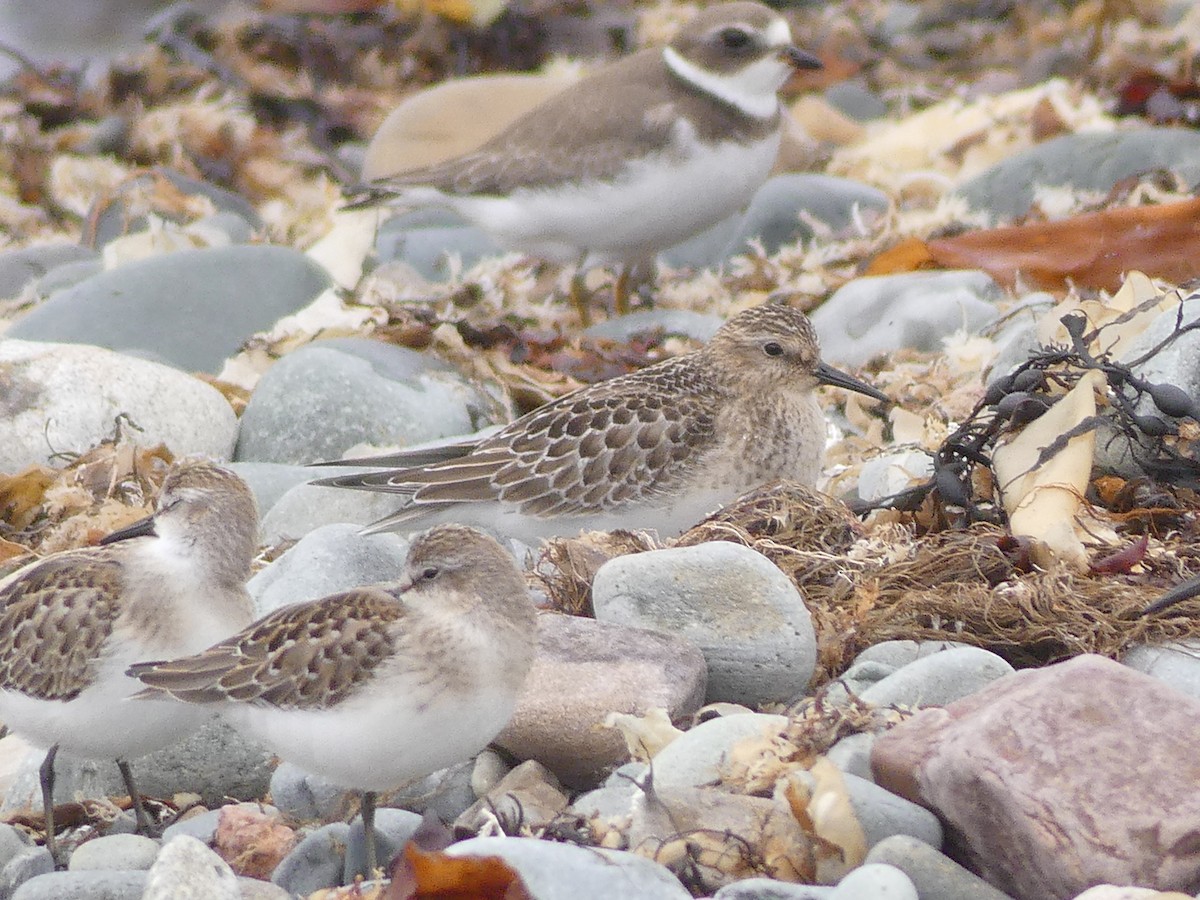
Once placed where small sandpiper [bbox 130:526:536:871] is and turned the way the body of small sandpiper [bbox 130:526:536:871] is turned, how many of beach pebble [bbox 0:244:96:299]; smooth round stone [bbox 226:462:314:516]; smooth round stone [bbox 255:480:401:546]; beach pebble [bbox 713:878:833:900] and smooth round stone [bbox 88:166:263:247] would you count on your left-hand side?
4

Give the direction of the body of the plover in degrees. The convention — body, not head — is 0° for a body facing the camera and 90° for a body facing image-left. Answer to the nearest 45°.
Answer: approximately 270°

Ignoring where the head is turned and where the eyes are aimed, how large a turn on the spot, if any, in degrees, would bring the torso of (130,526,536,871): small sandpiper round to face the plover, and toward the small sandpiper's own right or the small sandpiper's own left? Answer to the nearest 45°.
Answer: approximately 90° to the small sandpiper's own left

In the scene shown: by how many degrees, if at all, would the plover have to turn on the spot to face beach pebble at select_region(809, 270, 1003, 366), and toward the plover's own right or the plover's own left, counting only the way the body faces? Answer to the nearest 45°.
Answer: approximately 45° to the plover's own right

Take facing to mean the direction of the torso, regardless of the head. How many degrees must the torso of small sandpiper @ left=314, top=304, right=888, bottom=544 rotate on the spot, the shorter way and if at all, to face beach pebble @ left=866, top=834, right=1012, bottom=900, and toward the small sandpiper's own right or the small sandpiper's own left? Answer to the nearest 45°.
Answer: approximately 90° to the small sandpiper's own right

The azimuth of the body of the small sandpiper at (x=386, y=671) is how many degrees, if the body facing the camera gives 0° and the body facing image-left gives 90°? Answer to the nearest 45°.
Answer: approximately 270°

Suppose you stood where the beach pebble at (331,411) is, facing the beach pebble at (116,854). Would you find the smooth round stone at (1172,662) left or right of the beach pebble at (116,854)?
left

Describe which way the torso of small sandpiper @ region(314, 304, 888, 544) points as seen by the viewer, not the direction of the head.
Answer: to the viewer's right

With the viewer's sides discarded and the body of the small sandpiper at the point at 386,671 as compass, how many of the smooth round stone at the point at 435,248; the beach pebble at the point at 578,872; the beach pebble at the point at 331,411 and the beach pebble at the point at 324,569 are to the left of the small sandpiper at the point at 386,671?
3

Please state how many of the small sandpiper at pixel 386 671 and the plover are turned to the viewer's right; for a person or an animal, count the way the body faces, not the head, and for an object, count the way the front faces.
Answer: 2

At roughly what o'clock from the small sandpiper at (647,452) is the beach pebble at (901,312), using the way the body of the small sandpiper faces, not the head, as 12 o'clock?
The beach pebble is roughly at 10 o'clock from the small sandpiper.

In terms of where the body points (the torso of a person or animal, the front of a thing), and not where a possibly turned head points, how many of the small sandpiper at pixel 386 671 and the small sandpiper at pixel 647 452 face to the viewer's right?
2
